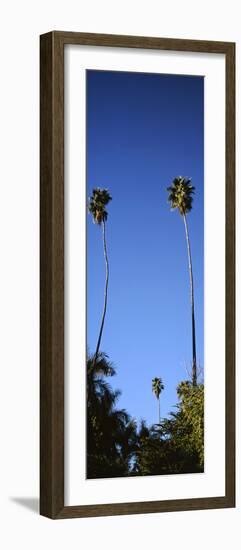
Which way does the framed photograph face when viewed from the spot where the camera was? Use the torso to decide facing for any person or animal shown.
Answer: facing the viewer and to the right of the viewer
